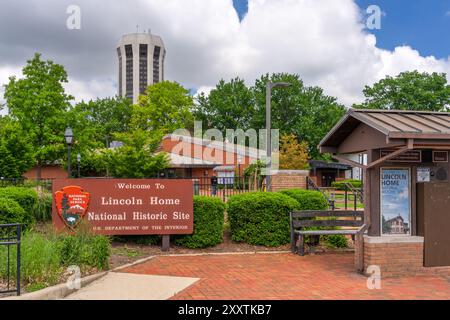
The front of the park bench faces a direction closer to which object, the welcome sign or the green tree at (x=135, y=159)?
the welcome sign

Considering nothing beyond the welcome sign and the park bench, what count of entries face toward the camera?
2

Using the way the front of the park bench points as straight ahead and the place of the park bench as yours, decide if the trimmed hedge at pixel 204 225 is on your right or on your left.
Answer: on your right

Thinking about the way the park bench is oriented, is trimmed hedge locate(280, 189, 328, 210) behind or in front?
behind

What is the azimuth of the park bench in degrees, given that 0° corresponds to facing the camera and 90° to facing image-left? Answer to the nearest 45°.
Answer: approximately 0°

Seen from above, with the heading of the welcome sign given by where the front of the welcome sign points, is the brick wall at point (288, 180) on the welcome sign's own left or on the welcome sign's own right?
on the welcome sign's own left

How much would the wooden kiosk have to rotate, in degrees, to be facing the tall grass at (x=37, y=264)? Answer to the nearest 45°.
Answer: approximately 45° to its right

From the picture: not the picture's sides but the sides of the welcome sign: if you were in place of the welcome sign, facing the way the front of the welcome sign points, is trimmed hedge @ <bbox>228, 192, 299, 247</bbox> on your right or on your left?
on your left

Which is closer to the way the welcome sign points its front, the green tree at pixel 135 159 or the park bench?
the park bench
